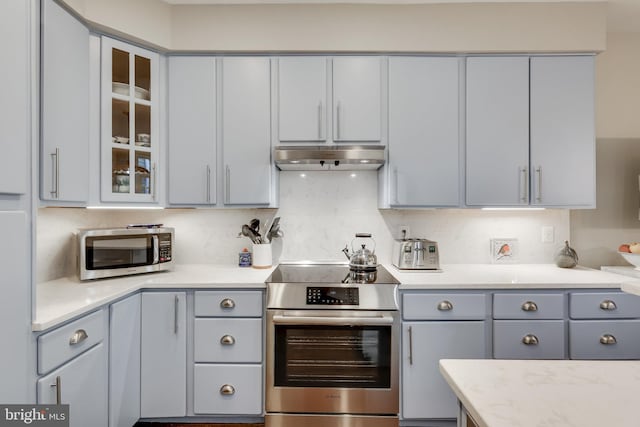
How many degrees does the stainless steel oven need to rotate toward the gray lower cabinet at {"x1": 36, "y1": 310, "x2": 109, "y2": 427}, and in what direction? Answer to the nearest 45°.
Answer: approximately 45° to its right

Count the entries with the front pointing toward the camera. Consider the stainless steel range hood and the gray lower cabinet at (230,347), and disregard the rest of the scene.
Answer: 2

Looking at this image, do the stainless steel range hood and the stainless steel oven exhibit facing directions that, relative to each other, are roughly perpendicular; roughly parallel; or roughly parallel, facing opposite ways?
roughly parallel

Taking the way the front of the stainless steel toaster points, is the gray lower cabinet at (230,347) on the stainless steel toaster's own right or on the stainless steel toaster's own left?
on the stainless steel toaster's own right

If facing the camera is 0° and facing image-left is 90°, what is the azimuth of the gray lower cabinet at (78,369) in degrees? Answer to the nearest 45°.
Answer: approximately 315°

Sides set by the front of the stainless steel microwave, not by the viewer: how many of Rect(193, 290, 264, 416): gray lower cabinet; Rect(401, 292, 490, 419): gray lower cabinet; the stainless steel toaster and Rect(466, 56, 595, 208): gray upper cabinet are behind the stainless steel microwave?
0

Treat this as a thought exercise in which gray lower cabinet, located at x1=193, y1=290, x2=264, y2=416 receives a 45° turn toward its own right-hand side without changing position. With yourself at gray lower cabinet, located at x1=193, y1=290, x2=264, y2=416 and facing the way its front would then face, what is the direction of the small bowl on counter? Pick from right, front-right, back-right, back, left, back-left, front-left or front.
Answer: back-left

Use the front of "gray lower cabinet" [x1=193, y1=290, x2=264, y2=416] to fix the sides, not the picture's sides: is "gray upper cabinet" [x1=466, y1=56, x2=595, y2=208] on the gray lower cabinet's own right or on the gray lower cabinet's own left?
on the gray lower cabinet's own left

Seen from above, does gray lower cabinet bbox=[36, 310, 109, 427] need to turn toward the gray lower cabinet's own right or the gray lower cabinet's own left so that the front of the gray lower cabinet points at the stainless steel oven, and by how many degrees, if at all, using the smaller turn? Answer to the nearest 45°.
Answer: approximately 45° to the gray lower cabinet's own left

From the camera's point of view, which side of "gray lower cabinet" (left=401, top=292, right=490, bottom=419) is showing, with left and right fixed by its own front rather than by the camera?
front

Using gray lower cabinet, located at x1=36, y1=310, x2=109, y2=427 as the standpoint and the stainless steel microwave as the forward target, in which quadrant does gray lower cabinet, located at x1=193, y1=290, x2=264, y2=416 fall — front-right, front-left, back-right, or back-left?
front-right

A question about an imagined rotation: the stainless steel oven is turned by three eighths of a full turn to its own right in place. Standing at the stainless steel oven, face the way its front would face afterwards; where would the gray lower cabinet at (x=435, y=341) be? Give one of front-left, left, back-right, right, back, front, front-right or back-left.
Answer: back-right

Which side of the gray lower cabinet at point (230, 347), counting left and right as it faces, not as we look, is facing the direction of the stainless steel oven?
left

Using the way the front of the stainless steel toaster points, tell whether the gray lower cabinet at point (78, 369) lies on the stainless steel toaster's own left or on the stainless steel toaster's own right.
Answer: on the stainless steel toaster's own right

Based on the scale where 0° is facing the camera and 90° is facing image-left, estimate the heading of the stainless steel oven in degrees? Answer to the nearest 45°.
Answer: approximately 0°

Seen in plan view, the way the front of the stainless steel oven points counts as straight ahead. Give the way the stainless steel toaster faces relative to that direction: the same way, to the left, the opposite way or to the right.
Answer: the same way
